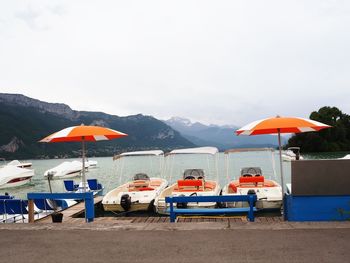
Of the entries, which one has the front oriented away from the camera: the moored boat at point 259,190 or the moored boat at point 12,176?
the moored boat at point 259,190

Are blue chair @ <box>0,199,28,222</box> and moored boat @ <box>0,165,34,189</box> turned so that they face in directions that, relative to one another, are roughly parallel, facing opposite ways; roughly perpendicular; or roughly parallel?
roughly perpendicular

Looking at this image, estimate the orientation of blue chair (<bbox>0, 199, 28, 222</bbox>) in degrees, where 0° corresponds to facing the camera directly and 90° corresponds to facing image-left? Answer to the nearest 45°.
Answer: approximately 180°

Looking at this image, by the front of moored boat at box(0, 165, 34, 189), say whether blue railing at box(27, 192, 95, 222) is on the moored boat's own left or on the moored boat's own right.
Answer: on the moored boat's own right

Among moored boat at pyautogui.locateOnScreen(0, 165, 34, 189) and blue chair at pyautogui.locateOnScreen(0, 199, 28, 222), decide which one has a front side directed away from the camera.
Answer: the blue chair

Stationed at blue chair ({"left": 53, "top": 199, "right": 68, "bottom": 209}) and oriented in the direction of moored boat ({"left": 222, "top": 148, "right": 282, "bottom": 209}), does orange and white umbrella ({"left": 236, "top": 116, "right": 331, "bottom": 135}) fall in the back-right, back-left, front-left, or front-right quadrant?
front-right

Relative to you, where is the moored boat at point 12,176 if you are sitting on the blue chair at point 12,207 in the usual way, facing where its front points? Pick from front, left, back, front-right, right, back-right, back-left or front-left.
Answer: front

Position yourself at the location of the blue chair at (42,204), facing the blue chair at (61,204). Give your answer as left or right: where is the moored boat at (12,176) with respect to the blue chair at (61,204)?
left

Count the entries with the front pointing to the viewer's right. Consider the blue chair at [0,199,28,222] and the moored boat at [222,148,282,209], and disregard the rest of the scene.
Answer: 0

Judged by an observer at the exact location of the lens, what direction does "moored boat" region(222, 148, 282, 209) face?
facing away from the viewer
